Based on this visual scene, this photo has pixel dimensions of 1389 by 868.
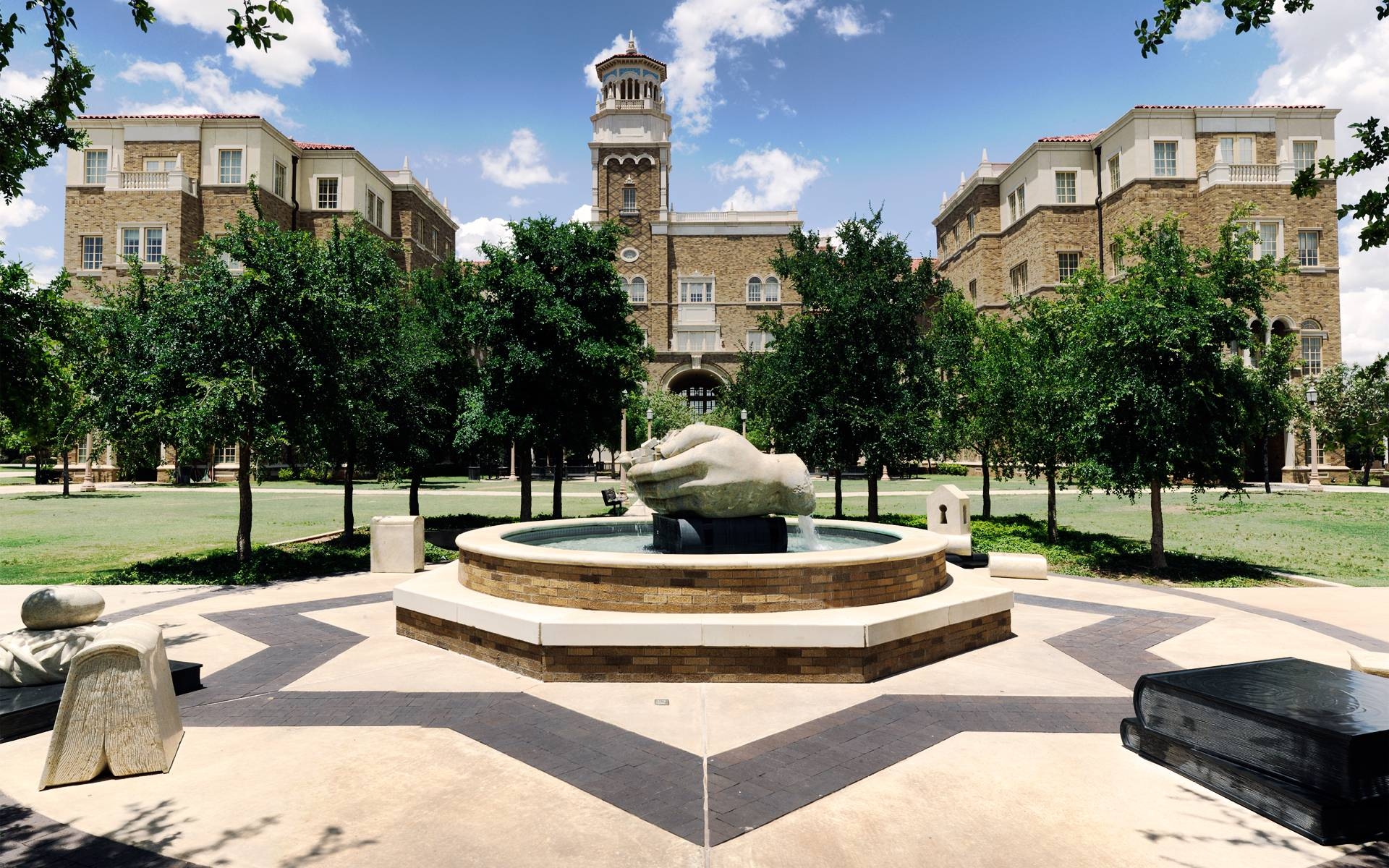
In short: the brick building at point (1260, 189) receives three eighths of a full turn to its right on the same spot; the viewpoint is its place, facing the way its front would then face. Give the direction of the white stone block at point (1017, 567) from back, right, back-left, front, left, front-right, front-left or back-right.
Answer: back-left

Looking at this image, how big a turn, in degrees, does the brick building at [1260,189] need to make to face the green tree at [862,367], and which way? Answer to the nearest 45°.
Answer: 0° — it already faces it

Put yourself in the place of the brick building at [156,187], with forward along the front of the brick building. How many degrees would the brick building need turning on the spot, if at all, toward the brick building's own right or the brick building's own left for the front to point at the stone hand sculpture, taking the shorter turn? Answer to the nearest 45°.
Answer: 0° — it already faces it

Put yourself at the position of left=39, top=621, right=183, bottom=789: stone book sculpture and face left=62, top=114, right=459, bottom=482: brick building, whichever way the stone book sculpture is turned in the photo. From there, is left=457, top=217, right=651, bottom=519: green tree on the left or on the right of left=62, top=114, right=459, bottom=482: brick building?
right

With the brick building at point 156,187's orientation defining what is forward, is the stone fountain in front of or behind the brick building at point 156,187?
in front

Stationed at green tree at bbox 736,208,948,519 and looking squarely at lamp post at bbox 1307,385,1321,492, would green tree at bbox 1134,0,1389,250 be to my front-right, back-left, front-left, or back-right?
back-right

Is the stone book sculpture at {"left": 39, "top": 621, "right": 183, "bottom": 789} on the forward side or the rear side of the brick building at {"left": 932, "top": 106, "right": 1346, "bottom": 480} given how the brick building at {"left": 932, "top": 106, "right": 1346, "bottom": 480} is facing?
on the forward side

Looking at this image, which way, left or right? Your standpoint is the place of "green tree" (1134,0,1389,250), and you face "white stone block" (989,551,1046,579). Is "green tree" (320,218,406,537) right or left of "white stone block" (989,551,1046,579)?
left

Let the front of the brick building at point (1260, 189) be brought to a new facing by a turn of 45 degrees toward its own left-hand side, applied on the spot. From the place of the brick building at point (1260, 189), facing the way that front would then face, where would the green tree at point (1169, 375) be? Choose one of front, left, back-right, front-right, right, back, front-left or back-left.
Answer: front-right

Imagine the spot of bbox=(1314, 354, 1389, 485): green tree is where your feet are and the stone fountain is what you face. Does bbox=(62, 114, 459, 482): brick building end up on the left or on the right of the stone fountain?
right

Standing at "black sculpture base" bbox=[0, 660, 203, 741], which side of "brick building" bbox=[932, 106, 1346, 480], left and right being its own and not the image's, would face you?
front
